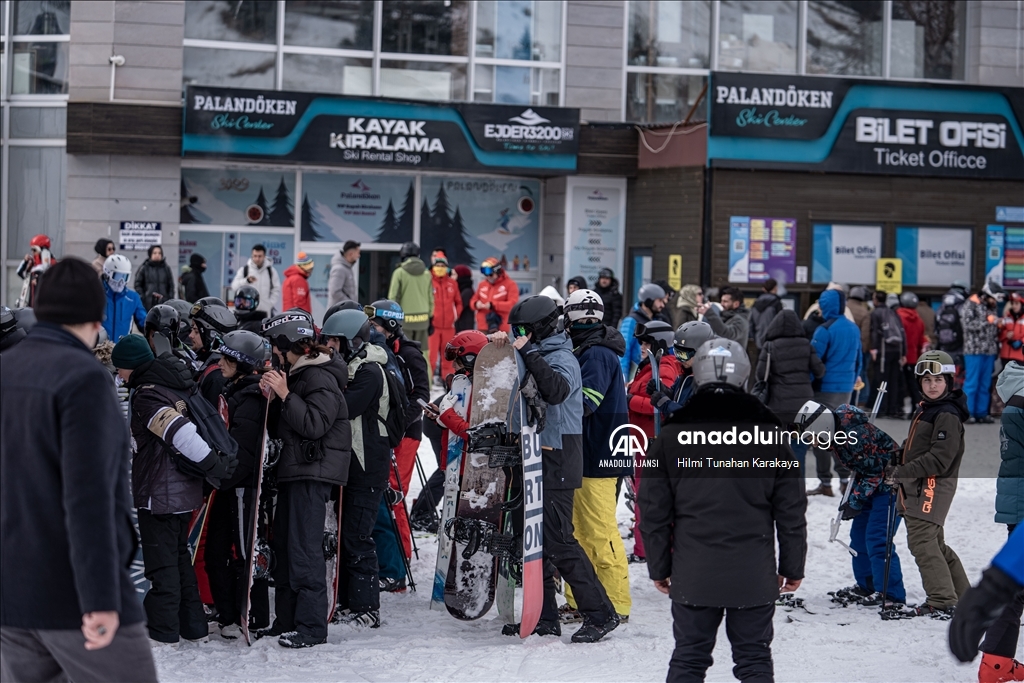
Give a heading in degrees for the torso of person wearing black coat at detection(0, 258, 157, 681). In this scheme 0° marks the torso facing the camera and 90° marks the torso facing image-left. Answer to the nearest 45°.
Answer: approximately 225°

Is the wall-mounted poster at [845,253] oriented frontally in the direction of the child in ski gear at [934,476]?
yes

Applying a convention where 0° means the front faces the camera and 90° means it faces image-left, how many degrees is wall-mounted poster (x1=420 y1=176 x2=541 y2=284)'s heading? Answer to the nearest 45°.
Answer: approximately 0°

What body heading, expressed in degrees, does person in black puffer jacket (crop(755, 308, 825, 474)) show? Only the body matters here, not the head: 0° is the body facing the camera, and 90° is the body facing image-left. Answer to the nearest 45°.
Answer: approximately 180°

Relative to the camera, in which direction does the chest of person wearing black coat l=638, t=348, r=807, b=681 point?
away from the camera

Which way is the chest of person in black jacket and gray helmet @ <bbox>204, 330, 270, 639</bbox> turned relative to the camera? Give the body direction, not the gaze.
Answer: to the viewer's left

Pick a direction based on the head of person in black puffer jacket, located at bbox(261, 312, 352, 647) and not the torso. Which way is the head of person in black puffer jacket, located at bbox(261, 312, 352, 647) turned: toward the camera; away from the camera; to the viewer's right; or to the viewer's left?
to the viewer's left

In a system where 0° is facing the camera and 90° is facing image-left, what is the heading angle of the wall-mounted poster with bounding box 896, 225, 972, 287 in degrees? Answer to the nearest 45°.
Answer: approximately 0°

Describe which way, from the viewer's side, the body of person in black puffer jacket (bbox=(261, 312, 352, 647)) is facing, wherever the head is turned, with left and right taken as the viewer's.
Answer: facing to the left of the viewer
